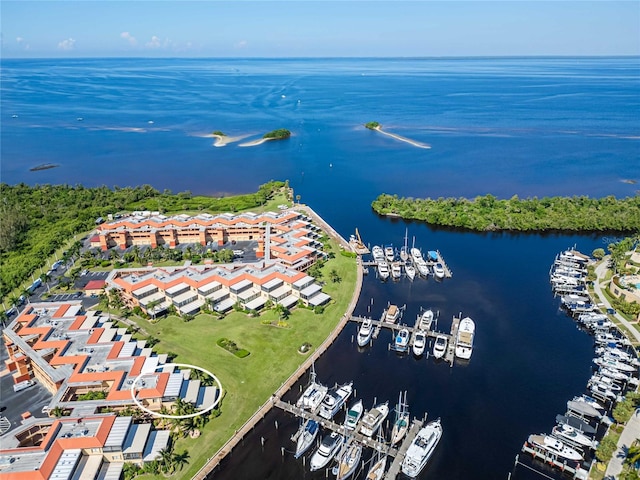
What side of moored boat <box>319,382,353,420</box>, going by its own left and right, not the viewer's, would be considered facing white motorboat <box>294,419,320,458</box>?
back

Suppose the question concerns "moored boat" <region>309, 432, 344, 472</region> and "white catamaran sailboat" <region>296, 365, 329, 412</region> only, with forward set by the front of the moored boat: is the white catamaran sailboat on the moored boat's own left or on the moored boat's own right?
on the moored boat's own right

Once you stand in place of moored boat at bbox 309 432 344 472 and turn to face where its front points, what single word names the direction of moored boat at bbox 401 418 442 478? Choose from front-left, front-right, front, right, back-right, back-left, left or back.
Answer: back-left

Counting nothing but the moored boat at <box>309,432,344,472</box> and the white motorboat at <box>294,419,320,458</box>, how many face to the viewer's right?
0

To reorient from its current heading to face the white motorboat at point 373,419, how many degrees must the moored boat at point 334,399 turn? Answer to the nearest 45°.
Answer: approximately 90° to its right

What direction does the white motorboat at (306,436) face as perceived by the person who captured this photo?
facing the viewer and to the left of the viewer

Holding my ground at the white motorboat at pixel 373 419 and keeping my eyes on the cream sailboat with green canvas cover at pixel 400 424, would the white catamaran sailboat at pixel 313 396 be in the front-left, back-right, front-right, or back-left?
back-left

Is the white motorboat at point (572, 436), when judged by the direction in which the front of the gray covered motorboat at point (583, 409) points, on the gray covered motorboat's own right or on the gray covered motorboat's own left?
on the gray covered motorboat's own right
